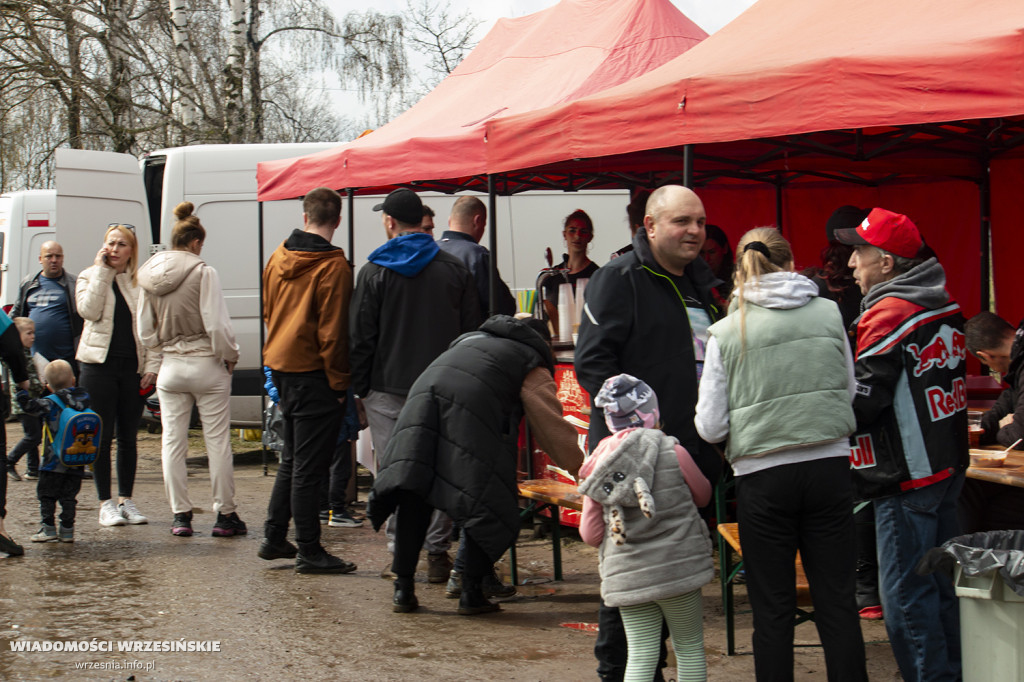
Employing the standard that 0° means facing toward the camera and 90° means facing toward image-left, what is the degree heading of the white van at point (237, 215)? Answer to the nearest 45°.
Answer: approximately 270°

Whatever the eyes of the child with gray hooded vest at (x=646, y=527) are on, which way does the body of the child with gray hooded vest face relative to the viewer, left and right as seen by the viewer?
facing away from the viewer and to the right of the viewer

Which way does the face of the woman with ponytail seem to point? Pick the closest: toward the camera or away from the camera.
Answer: away from the camera

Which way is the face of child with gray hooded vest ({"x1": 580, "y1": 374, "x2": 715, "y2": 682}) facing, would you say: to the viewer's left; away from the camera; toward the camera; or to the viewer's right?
away from the camera

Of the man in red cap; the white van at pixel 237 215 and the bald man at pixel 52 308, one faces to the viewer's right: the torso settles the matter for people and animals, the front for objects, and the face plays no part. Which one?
the white van

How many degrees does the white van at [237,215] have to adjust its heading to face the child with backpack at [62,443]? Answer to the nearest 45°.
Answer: approximately 90° to its right

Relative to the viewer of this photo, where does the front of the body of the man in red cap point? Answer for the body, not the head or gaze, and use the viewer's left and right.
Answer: facing away from the viewer and to the left of the viewer

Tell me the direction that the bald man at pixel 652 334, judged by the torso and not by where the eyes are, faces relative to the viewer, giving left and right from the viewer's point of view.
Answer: facing the viewer and to the right of the viewer

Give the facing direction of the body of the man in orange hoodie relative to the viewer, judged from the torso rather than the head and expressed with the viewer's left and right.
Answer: facing away from the viewer and to the right of the viewer

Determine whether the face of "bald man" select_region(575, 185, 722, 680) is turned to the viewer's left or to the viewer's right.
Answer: to the viewer's right

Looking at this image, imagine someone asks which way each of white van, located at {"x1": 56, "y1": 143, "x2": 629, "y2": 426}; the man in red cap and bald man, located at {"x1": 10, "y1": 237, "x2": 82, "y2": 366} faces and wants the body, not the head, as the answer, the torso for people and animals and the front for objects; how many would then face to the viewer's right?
1

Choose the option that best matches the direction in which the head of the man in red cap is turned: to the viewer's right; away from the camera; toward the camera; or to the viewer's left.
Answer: to the viewer's left
